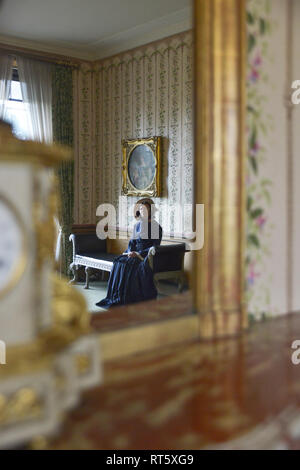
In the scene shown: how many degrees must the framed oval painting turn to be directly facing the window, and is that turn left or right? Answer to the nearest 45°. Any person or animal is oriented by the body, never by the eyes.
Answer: approximately 45° to its right

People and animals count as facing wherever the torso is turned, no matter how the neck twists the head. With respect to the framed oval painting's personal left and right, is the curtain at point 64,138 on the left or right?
on its right

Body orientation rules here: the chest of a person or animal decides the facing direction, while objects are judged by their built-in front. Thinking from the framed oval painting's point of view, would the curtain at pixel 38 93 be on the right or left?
on its right

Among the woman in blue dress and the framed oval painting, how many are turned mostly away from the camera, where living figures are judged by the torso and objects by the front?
0

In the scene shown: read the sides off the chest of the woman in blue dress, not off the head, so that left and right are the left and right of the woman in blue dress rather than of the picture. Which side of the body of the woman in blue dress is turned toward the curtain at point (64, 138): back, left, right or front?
right

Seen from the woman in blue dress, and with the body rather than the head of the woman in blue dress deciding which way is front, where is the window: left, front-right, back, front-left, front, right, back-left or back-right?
right

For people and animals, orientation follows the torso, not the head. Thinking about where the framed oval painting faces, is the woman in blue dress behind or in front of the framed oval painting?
in front

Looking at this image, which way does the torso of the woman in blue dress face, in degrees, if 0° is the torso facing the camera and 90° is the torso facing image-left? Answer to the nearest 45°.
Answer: approximately 45°
